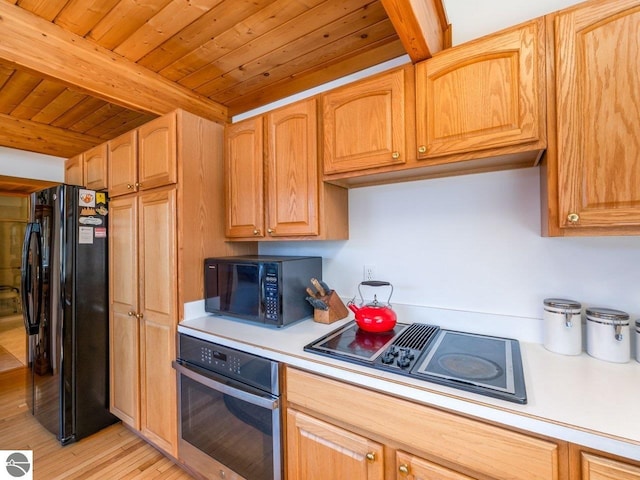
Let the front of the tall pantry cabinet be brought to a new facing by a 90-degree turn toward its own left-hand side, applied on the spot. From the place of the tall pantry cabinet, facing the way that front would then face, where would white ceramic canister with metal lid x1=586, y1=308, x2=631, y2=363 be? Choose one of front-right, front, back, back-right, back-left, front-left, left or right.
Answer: front

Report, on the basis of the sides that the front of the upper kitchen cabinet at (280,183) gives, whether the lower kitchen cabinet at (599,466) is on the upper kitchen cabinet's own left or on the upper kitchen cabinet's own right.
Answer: on the upper kitchen cabinet's own left

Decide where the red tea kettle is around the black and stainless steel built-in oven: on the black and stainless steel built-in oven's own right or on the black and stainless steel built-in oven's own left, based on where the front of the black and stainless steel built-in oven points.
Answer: on the black and stainless steel built-in oven's own left

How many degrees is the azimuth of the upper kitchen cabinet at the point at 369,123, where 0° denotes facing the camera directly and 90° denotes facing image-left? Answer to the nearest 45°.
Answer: approximately 45°

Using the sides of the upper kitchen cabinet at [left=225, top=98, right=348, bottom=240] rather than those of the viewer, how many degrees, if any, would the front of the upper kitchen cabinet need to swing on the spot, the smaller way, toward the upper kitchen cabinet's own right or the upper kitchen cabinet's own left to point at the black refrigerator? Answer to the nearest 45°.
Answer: approximately 45° to the upper kitchen cabinet's own right

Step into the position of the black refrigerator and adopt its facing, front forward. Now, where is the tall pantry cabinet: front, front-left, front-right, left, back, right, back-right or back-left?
left

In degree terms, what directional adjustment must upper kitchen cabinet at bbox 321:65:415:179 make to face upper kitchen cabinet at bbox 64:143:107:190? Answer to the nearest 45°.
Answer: approximately 45° to its right

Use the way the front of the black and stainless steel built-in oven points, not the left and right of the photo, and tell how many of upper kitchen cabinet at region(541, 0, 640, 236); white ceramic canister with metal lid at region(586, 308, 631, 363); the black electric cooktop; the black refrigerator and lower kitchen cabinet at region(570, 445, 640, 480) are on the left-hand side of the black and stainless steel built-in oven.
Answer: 4
